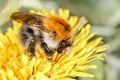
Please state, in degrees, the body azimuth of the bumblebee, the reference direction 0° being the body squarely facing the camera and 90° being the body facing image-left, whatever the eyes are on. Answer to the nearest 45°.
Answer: approximately 270°
